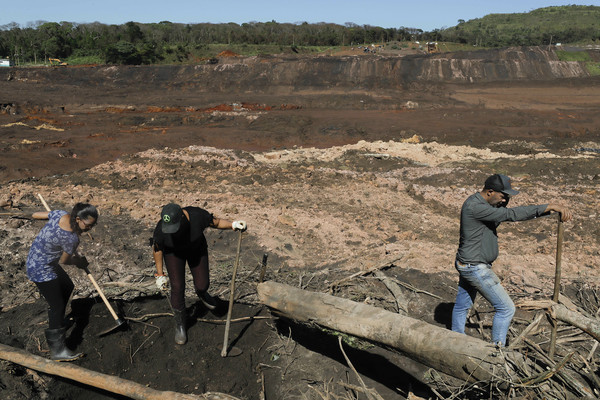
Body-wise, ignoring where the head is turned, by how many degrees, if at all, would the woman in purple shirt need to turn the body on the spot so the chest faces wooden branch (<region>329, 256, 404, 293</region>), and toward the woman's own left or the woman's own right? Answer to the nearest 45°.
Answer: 0° — they already face it

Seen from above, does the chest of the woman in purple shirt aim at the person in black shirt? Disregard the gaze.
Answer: yes

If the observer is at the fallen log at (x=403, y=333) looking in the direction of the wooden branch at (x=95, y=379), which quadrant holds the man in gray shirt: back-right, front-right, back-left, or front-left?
back-right

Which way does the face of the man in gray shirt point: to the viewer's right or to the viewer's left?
to the viewer's right

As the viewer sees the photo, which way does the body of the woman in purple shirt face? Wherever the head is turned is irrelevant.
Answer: to the viewer's right

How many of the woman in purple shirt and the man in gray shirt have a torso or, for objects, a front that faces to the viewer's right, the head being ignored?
2

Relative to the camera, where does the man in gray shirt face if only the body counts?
to the viewer's right

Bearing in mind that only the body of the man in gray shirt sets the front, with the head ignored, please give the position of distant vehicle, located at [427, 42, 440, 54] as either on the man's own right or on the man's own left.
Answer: on the man's own left
